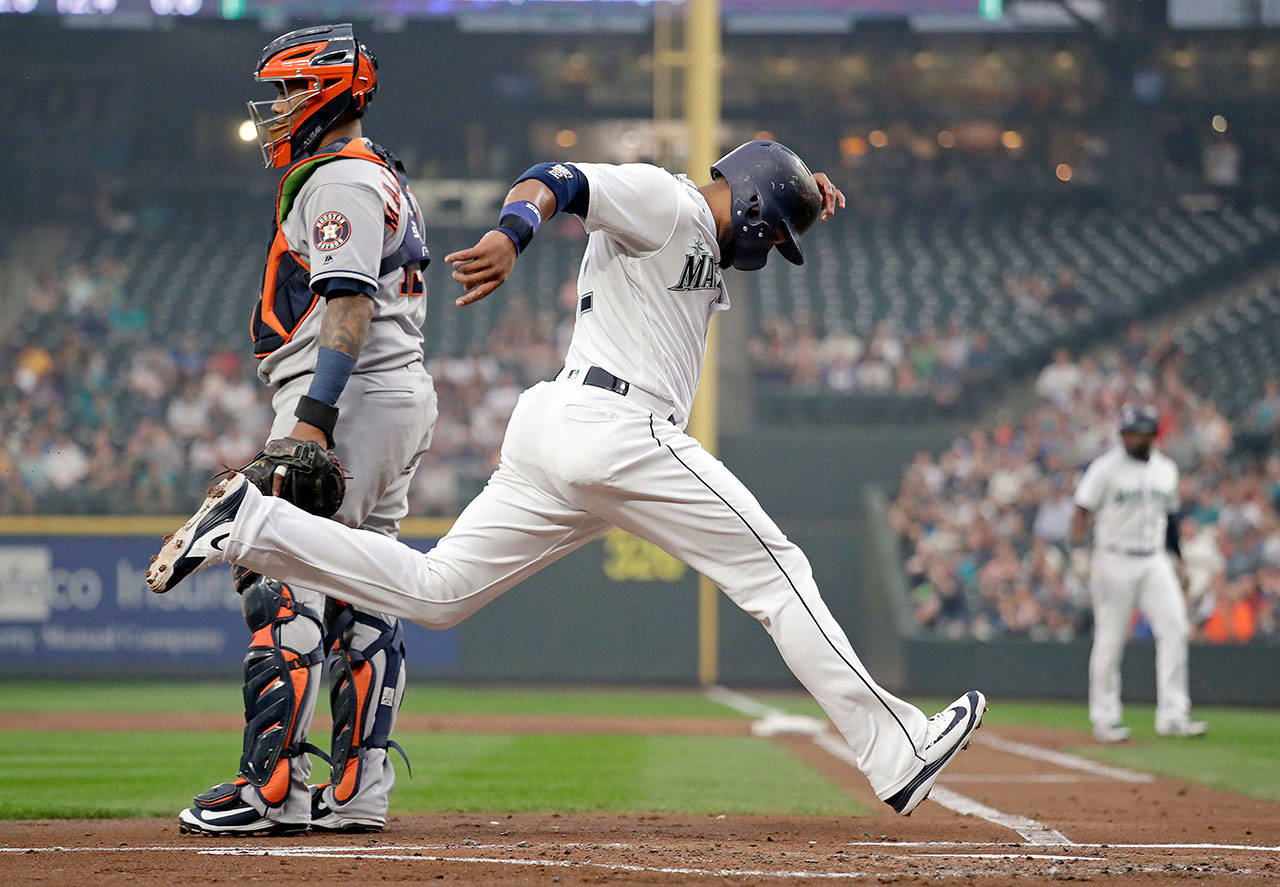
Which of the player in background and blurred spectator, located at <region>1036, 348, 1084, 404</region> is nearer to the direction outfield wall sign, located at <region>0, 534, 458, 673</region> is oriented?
the player in background

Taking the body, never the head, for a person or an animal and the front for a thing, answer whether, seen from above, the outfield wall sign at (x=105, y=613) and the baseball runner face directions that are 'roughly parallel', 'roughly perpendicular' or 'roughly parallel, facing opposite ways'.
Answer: roughly perpendicular

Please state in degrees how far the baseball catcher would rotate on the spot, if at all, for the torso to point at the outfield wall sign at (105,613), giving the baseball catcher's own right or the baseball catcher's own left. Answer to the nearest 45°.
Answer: approximately 90° to the baseball catcher's own right

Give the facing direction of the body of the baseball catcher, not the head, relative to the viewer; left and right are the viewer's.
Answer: facing to the left of the viewer

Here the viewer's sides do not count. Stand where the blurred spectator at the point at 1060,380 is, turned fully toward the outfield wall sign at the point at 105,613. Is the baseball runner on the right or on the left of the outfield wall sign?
left
